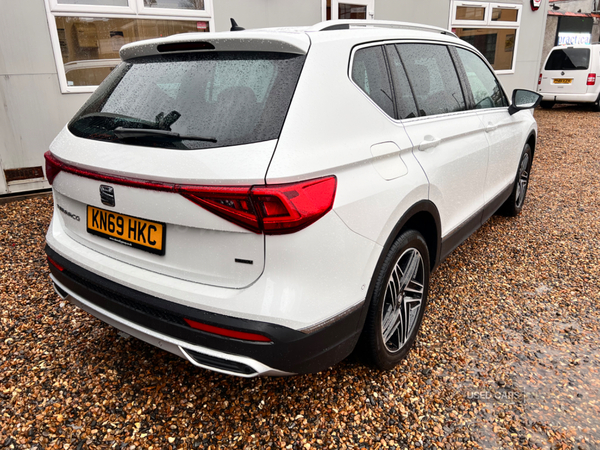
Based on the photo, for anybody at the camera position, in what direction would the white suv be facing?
facing away from the viewer and to the right of the viewer

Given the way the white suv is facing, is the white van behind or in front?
in front
